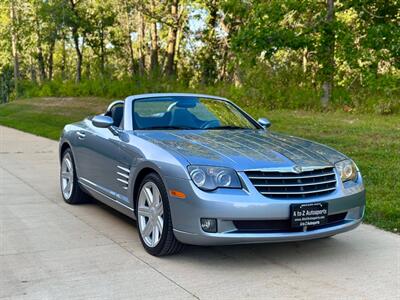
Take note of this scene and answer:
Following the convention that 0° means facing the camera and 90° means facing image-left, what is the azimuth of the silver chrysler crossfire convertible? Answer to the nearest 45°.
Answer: approximately 315°

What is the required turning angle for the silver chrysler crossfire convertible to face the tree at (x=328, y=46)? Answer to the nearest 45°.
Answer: approximately 135° to its left

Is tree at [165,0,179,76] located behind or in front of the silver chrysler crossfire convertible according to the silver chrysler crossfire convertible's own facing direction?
behind
